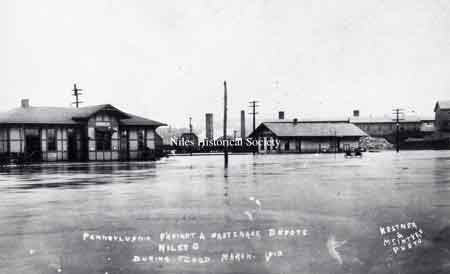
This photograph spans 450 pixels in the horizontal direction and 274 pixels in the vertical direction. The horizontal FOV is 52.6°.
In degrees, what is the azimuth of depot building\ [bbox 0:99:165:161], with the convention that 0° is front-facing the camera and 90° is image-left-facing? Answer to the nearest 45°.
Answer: approximately 0°
